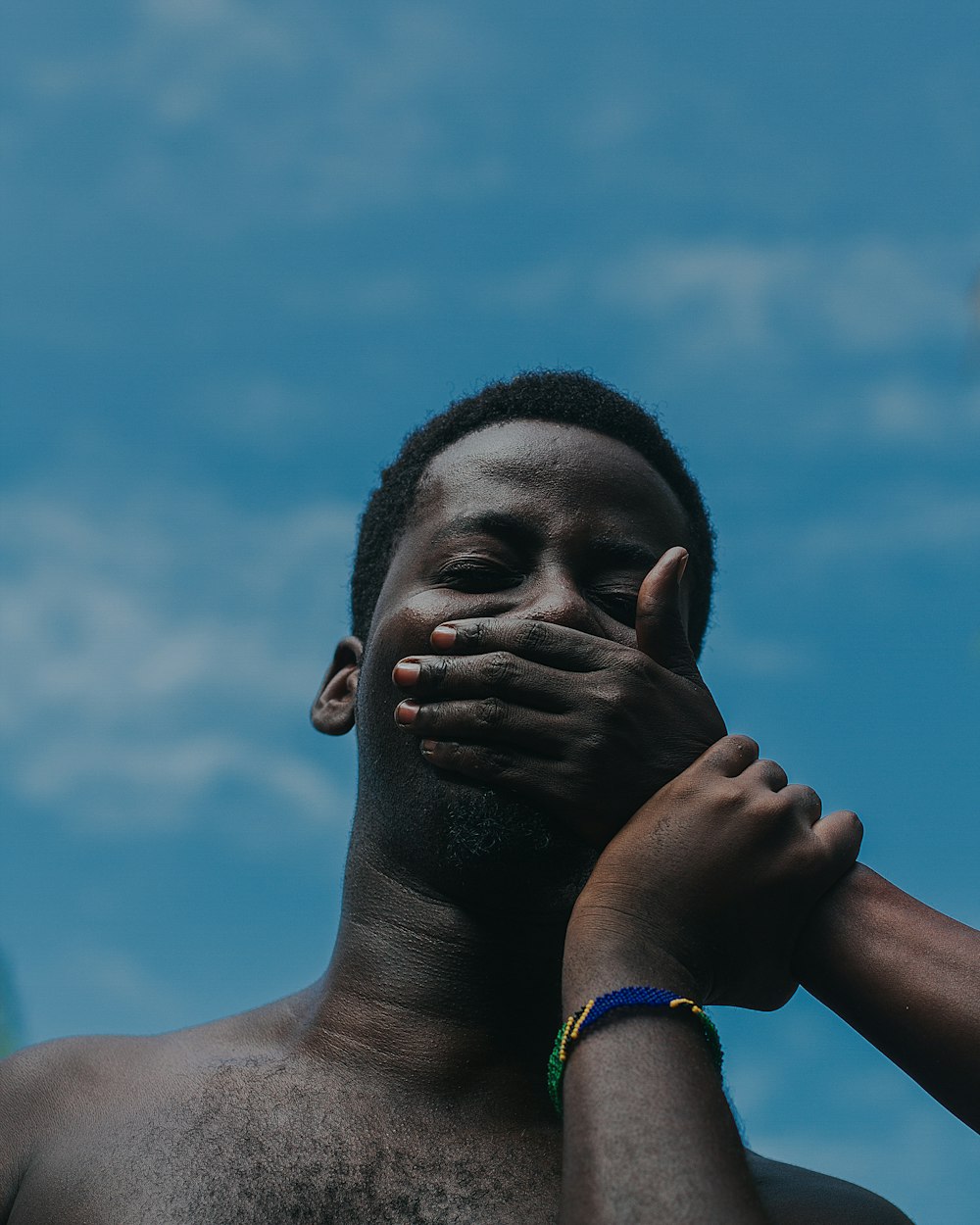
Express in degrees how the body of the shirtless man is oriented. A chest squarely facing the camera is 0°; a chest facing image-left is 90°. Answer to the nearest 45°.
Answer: approximately 0°
